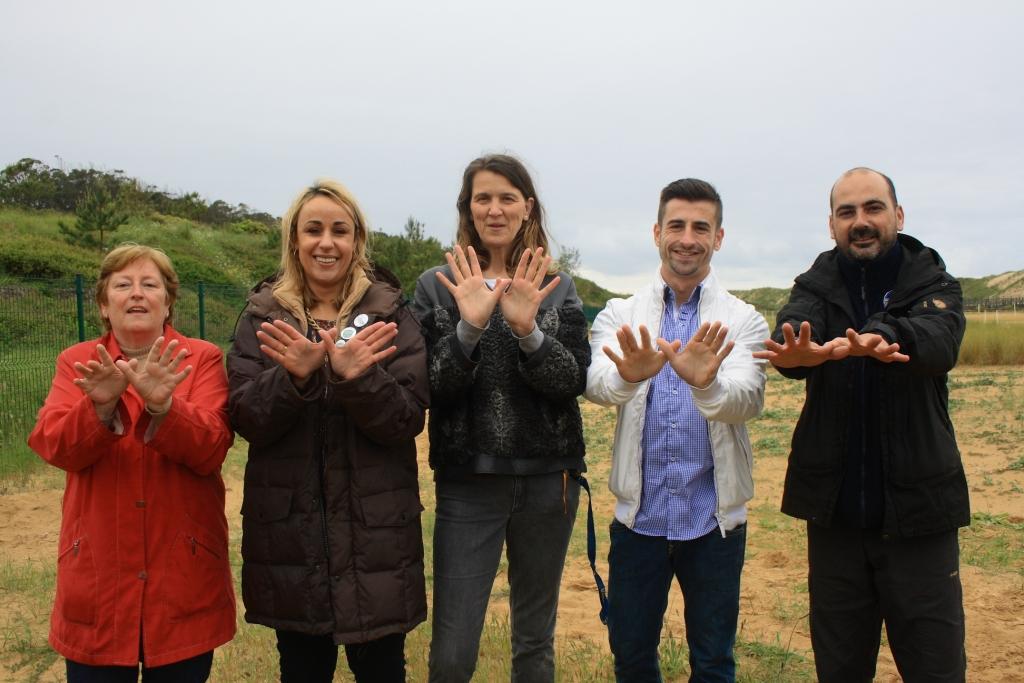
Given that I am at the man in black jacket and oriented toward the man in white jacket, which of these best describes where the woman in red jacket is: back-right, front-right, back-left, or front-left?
front-left

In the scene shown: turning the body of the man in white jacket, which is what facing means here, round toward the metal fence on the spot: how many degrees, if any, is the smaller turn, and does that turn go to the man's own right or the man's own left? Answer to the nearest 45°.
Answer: approximately 135° to the man's own right

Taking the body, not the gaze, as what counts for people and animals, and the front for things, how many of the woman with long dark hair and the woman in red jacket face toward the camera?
2

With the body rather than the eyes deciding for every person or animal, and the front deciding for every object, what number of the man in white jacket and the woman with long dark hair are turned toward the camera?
2

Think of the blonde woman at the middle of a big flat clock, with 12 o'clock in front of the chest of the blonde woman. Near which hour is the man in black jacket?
The man in black jacket is roughly at 9 o'clock from the blonde woman.

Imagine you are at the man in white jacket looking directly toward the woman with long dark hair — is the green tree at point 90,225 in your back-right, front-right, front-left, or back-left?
front-right

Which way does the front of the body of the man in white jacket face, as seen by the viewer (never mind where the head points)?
toward the camera

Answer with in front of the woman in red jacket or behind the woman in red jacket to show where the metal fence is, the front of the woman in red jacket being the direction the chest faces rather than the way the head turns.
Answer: behind

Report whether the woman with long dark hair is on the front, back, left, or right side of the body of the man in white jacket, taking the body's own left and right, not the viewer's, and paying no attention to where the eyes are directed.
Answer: right

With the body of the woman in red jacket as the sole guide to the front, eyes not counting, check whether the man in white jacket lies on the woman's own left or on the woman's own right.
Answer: on the woman's own left

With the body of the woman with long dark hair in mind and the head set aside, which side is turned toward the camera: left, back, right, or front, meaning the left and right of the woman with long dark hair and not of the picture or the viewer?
front
